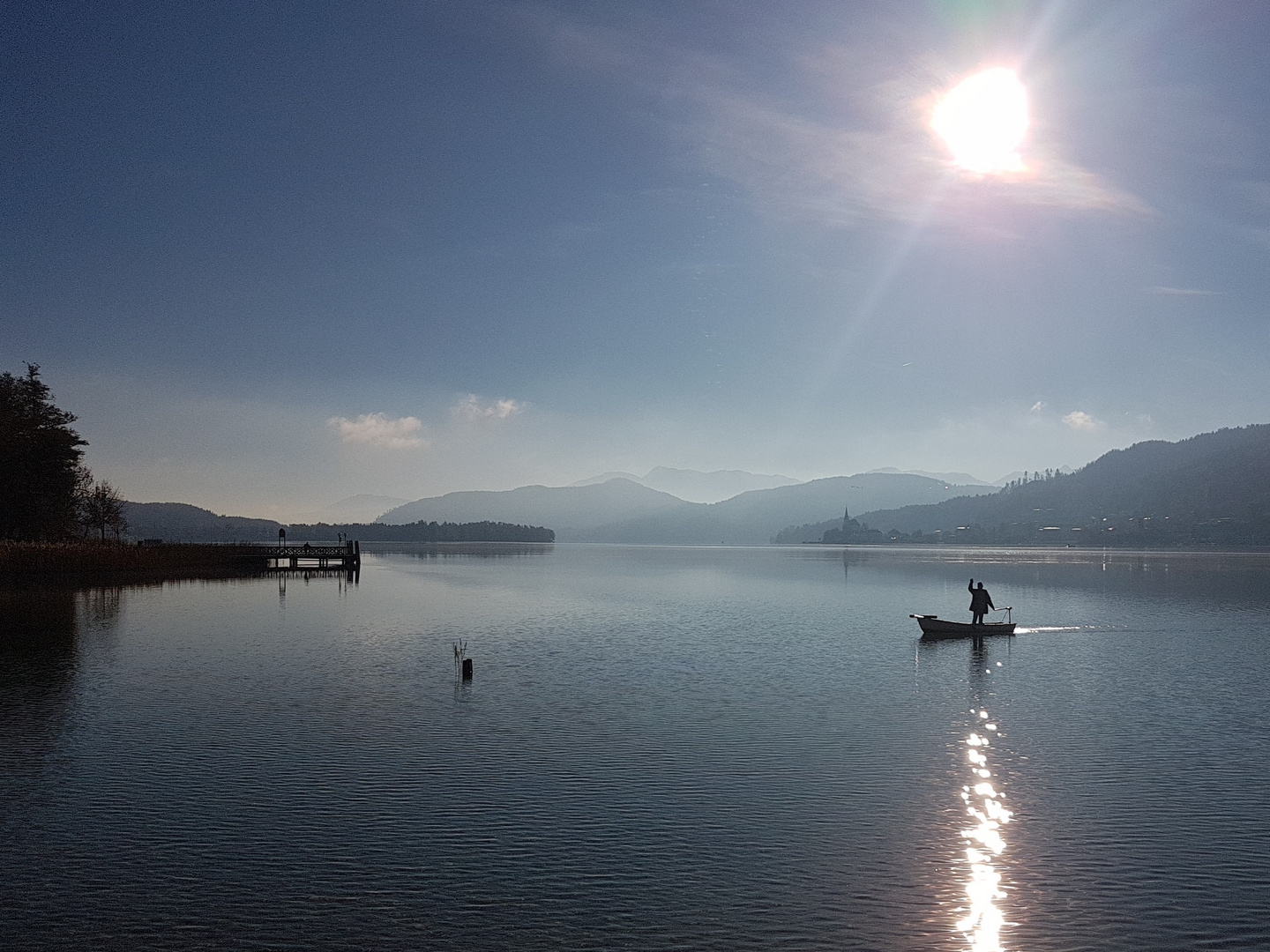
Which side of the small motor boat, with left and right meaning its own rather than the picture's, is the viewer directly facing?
left
